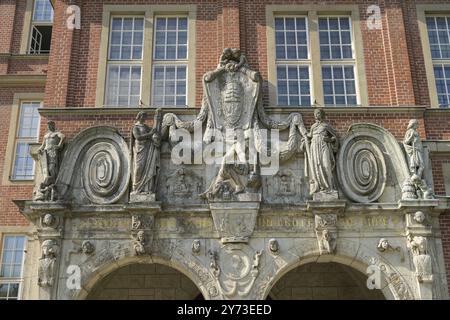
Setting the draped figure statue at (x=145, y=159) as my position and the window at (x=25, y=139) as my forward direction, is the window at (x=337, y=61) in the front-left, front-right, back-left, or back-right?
back-right

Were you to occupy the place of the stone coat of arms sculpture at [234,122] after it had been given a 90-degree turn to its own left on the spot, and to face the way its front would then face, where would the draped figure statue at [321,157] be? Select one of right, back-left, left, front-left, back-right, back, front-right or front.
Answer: front

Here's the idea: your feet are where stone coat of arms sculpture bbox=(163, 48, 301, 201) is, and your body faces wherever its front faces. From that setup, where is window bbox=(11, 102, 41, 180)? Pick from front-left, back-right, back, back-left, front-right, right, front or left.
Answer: back-right

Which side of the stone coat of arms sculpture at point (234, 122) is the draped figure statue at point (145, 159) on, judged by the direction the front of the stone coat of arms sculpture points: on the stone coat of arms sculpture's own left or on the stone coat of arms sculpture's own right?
on the stone coat of arms sculpture's own right

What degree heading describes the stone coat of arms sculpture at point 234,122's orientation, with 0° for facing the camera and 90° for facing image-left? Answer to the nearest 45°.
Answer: approximately 0°

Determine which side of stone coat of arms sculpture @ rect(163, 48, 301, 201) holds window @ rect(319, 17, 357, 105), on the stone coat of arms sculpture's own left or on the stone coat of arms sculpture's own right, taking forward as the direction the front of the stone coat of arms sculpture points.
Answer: on the stone coat of arms sculpture's own left

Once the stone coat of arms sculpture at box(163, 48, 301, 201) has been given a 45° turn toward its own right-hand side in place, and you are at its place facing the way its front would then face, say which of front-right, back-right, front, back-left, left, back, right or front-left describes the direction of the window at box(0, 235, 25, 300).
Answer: right

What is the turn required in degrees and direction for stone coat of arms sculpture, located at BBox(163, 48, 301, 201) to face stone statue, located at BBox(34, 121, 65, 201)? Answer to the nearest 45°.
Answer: approximately 90° to its right

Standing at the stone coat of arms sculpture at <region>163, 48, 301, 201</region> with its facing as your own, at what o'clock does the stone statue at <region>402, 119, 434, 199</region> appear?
the stone statue at <region>402, 119, 434, 199</region> is roughly at 9 o'clock from the stone coat of arms sculpture at <region>163, 48, 301, 201</region>.
